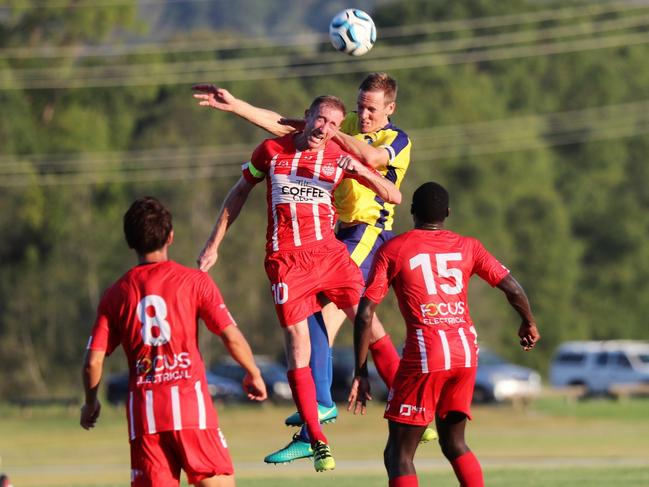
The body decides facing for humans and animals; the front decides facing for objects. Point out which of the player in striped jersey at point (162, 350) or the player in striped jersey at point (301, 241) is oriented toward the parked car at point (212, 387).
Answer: the player in striped jersey at point (162, 350)

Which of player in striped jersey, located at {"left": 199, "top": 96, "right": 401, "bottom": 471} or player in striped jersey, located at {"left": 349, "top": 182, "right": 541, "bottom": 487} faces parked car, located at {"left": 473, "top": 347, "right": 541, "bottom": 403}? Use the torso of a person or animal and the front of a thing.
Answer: player in striped jersey, located at {"left": 349, "top": 182, "right": 541, "bottom": 487}

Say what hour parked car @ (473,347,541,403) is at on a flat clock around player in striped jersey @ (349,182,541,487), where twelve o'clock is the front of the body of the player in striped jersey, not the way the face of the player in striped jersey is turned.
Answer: The parked car is roughly at 12 o'clock from the player in striped jersey.

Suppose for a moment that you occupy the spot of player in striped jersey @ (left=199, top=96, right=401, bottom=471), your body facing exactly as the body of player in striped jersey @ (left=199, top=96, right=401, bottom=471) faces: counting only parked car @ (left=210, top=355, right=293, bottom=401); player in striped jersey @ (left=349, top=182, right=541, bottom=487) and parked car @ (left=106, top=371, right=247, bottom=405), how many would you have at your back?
2

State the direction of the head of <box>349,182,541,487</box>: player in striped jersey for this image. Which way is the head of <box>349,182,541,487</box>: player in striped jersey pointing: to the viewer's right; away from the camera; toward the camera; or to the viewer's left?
away from the camera

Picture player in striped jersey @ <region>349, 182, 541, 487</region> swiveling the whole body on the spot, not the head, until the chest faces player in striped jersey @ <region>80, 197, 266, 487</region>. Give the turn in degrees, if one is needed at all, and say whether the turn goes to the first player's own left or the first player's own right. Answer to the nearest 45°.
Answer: approximately 135° to the first player's own left

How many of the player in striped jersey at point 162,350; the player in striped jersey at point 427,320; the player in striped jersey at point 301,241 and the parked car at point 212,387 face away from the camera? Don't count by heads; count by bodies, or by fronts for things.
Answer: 2

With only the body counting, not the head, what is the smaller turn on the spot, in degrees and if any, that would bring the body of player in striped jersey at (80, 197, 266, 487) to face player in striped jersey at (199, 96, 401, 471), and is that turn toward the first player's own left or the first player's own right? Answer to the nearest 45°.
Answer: approximately 45° to the first player's own right

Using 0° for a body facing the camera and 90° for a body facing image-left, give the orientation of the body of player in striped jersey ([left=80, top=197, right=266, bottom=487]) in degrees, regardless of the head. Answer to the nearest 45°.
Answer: approximately 180°

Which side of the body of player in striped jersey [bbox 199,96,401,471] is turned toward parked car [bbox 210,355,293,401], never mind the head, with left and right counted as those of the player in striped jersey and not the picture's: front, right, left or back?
back

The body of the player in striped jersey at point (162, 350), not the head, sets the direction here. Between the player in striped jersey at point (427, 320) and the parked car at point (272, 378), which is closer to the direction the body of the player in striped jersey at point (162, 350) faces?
the parked car

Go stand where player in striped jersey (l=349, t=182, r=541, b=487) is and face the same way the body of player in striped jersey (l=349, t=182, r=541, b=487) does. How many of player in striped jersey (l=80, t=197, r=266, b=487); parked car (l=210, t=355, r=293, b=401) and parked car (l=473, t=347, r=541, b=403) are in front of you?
2

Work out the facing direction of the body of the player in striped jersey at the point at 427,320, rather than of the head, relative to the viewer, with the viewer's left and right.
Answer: facing away from the viewer
